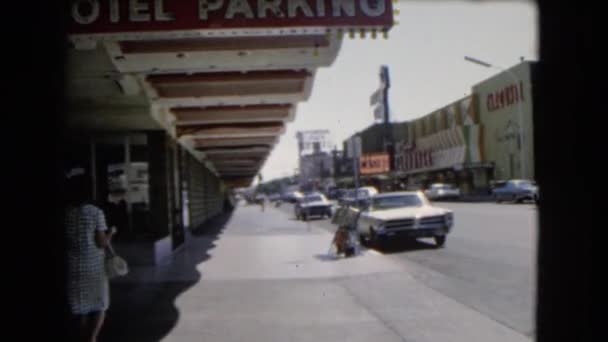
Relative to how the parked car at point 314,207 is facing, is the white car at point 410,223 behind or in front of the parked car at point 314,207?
in front

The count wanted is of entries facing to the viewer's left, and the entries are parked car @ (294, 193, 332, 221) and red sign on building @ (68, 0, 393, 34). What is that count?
0

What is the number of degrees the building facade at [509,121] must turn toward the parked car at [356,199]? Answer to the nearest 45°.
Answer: approximately 45° to its left

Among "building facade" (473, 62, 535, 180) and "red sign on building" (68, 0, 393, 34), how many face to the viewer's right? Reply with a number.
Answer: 0

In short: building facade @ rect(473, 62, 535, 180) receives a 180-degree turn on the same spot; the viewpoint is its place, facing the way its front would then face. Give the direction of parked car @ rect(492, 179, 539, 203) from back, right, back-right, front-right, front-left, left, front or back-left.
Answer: back-right

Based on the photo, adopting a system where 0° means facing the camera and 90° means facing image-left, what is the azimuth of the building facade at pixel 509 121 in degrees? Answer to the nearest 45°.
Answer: approximately 45°

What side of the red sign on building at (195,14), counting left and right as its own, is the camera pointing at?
front

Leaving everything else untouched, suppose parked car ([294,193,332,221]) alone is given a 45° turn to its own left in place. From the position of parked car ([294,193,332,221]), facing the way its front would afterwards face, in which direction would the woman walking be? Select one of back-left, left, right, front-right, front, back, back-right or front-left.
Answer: right

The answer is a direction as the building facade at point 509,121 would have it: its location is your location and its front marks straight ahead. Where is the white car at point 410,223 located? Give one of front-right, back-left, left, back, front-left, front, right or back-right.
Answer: front-left

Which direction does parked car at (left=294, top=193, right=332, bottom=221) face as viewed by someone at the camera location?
facing the viewer and to the right of the viewer

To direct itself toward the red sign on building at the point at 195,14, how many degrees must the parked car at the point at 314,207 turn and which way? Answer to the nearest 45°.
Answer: approximately 45° to its right

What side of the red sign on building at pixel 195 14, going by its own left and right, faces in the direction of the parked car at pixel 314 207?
back

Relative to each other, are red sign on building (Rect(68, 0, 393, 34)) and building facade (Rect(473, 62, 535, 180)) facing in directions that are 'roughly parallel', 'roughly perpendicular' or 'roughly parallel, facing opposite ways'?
roughly perpendicular

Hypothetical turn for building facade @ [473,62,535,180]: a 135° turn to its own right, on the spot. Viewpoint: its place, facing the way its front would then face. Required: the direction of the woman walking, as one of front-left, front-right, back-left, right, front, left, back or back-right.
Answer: back

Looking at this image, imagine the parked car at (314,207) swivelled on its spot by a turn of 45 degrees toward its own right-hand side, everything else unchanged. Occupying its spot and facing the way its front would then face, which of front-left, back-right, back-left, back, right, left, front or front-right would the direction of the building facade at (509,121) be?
back-left

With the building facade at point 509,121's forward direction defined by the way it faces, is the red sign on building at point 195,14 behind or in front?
in front
